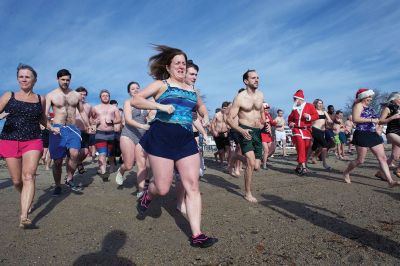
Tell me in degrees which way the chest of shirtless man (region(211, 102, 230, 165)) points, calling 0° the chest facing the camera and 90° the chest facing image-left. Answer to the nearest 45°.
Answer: approximately 315°

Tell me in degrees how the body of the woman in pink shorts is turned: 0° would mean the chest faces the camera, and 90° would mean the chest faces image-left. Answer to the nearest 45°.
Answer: approximately 0°

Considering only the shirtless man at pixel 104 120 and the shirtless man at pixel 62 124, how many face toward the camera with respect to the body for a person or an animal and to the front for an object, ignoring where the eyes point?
2

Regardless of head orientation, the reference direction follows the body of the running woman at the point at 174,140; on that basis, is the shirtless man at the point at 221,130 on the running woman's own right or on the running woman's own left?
on the running woman's own left
